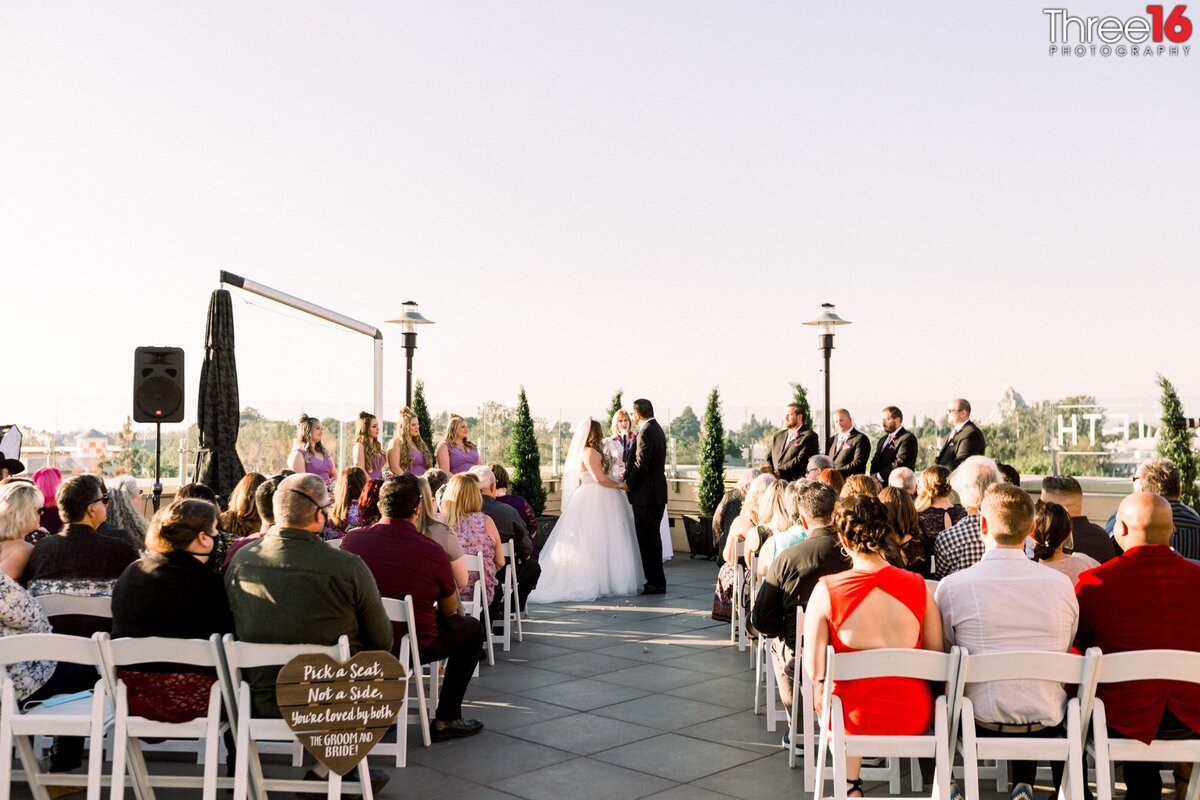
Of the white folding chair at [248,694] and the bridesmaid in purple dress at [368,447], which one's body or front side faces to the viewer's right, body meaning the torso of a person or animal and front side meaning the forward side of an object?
the bridesmaid in purple dress

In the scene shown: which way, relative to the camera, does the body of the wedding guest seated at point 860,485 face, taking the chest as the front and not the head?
away from the camera

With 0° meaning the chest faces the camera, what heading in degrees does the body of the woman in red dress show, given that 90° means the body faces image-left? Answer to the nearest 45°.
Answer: approximately 180°

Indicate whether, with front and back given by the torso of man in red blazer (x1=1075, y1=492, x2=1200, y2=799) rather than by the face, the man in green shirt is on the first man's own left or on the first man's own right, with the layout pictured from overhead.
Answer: on the first man's own left

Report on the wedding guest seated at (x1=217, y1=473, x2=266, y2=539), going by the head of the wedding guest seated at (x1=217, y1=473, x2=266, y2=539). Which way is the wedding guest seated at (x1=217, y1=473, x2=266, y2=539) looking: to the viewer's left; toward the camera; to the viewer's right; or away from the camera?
away from the camera

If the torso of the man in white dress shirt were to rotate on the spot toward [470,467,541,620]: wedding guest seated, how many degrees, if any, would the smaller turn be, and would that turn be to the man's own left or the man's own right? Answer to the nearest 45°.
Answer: approximately 45° to the man's own left

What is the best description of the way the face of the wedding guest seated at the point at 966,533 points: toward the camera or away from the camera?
away from the camera

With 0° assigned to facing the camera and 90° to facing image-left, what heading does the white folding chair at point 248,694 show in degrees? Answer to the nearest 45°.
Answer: approximately 180°
